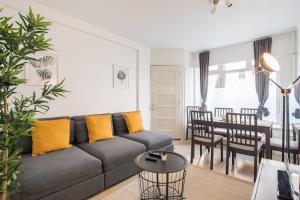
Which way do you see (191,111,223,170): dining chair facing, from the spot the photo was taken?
facing away from the viewer and to the right of the viewer

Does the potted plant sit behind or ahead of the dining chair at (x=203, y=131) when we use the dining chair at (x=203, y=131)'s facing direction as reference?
behind

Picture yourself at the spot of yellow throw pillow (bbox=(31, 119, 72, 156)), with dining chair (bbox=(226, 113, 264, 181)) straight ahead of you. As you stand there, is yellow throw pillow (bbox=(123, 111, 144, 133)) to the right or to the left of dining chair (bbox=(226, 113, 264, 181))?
left

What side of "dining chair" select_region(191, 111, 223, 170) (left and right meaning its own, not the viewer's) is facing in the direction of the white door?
left

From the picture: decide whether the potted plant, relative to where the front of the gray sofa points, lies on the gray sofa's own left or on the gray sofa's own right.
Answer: on the gray sofa's own right

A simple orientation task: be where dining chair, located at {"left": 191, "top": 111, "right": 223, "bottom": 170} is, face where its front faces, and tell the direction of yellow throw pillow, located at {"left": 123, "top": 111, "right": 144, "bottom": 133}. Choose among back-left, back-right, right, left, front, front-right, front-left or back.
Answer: back-left

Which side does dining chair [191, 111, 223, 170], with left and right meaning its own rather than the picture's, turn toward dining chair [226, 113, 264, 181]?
right

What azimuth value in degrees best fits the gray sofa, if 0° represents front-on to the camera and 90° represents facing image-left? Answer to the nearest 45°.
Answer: approximately 315°

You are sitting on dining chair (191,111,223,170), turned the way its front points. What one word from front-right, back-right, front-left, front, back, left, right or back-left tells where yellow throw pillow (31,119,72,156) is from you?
back

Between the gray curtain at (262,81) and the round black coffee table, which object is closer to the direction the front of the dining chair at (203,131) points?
the gray curtain
